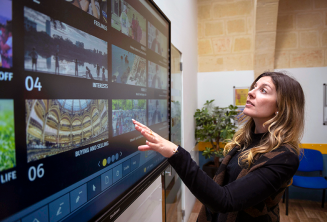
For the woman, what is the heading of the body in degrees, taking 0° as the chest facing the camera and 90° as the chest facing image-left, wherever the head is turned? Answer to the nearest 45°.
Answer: approximately 45°

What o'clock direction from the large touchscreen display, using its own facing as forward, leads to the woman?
The woman is roughly at 10 o'clock from the large touchscreen display.

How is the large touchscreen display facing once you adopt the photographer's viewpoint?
facing the viewer and to the right of the viewer

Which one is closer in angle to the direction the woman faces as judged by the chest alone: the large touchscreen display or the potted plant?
the large touchscreen display

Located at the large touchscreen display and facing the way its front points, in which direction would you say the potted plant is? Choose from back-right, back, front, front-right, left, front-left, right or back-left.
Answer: left

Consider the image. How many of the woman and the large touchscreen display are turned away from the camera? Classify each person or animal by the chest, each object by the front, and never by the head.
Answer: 0

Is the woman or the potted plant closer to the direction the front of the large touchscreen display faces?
the woman

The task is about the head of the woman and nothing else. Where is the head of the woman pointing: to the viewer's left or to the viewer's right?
to the viewer's left

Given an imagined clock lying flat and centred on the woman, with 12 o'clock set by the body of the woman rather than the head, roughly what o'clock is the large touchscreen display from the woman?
The large touchscreen display is roughly at 12 o'clock from the woman.
